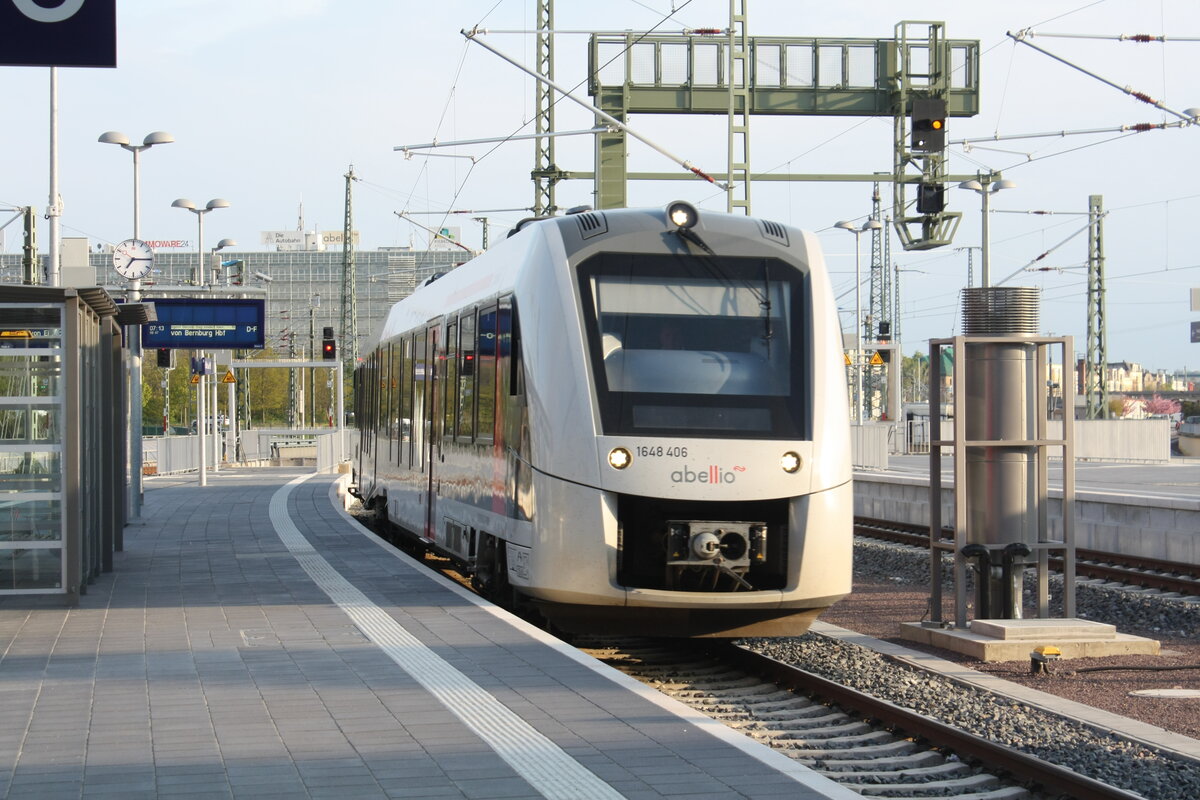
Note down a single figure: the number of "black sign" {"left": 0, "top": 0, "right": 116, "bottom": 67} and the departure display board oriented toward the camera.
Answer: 2

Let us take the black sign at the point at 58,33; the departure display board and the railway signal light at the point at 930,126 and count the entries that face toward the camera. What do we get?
3

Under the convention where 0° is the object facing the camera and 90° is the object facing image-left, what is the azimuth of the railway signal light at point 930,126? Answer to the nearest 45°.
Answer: approximately 0°

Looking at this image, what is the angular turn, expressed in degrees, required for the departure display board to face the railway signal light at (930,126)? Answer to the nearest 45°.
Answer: approximately 45° to its left

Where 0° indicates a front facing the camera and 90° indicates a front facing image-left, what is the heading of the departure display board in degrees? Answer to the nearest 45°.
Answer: approximately 0°

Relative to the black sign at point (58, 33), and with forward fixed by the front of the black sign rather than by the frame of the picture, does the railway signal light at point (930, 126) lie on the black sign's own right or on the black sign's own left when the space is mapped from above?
on the black sign's own left

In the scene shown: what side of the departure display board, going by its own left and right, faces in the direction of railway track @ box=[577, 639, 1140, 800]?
front

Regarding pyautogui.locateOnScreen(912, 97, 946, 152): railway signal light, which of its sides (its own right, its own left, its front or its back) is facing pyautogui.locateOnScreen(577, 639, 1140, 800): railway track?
front

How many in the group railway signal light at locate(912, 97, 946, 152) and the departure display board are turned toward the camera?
2

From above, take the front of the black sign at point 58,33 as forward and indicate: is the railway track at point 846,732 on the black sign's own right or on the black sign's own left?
on the black sign's own left

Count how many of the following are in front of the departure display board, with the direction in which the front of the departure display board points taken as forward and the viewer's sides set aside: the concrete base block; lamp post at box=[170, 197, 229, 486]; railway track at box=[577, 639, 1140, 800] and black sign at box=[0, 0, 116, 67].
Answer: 3
